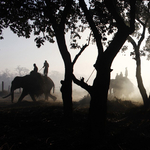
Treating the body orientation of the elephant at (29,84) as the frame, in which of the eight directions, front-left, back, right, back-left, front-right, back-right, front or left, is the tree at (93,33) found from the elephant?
left

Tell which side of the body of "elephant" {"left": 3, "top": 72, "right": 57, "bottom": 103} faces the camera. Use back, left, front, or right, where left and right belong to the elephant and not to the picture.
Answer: left
